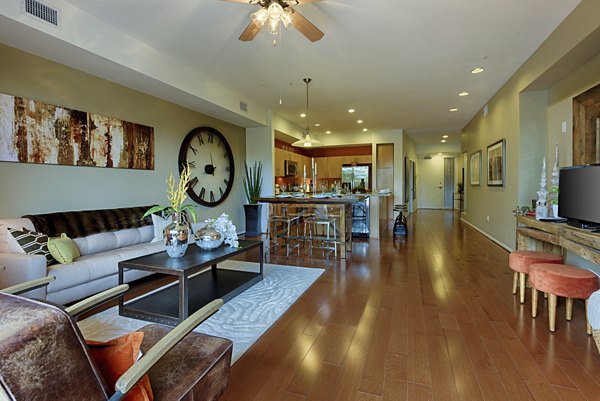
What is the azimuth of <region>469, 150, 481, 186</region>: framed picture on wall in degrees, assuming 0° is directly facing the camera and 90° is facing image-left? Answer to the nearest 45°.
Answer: approximately 90°

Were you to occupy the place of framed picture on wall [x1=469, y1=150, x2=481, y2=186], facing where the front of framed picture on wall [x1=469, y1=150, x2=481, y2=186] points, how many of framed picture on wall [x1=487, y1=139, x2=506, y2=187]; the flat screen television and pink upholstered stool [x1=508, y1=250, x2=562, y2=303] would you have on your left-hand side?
3

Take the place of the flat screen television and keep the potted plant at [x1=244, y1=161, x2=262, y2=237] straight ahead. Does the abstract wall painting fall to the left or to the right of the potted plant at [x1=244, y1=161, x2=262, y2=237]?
left

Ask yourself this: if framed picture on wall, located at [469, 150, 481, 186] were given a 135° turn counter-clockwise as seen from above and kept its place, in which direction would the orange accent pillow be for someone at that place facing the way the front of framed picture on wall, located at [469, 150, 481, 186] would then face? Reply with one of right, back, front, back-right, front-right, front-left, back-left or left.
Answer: front-right

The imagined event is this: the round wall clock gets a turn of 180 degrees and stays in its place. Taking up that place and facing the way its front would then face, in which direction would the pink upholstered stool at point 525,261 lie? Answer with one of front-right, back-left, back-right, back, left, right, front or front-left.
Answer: back

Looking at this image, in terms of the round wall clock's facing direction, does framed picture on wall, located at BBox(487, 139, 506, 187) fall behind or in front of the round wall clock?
in front

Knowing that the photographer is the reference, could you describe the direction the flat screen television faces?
facing the viewer and to the left of the viewer

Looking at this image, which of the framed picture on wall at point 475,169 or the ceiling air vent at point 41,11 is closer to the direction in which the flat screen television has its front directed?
the ceiling air vent

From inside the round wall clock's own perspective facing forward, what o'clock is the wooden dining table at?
The wooden dining table is roughly at 12 o'clock from the round wall clock.

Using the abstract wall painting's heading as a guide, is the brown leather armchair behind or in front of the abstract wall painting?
in front

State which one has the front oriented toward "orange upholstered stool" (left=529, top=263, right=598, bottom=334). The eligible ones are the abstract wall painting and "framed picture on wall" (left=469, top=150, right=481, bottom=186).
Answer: the abstract wall painting

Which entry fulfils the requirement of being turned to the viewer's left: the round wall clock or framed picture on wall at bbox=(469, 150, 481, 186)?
the framed picture on wall

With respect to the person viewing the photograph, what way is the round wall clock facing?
facing the viewer and to the right of the viewer

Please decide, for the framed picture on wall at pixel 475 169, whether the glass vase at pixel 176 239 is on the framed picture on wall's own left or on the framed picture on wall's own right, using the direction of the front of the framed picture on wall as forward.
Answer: on the framed picture on wall's own left

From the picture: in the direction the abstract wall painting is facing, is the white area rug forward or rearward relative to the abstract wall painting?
forward

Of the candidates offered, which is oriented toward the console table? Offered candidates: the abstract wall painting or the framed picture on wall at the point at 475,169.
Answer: the abstract wall painting

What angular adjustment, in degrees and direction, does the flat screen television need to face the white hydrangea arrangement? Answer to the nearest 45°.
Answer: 0° — it already faces it
